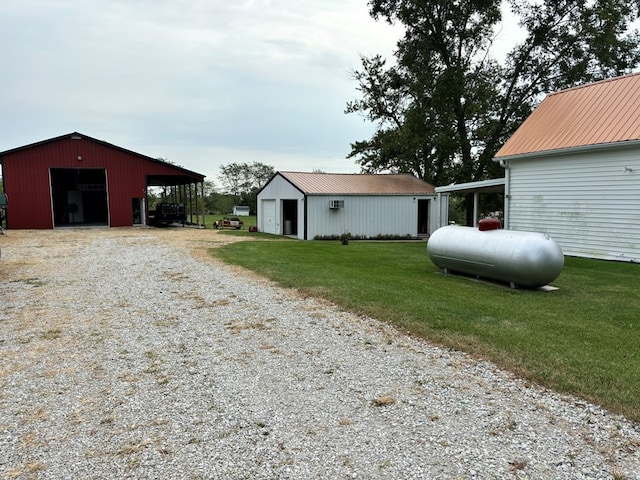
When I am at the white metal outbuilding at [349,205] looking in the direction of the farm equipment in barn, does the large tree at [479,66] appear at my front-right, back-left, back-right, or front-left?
back-right

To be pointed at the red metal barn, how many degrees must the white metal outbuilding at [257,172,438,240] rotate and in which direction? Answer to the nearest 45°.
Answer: approximately 45° to its right

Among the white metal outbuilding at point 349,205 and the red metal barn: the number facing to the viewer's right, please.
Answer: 0

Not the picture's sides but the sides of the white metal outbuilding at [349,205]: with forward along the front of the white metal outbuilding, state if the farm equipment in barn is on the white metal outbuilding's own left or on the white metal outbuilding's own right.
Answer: on the white metal outbuilding's own right

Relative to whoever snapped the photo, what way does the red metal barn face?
facing the viewer

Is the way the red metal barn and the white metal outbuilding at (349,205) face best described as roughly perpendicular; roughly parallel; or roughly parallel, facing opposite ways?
roughly perpendicular

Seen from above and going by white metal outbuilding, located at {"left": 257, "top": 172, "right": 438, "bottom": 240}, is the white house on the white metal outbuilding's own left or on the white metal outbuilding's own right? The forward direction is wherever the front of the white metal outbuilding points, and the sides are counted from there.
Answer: on the white metal outbuilding's own left

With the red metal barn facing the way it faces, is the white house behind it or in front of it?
in front

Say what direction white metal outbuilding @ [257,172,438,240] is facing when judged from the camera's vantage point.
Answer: facing the viewer and to the left of the viewer

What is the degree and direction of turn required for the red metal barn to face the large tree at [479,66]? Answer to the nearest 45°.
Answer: approximately 90° to its left

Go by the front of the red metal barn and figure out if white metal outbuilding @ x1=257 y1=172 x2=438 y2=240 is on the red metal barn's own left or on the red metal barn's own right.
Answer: on the red metal barn's own left
